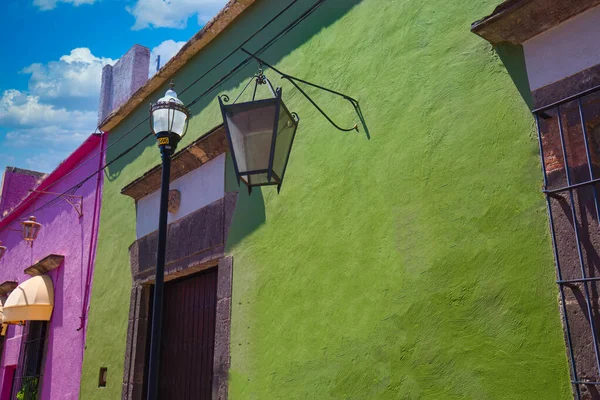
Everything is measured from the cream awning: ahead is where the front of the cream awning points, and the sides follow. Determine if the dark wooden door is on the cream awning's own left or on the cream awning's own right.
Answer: on the cream awning's own left

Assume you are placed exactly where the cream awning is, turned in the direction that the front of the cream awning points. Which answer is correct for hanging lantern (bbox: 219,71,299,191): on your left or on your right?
on your left

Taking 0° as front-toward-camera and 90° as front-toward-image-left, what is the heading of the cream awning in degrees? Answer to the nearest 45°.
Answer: approximately 45°
